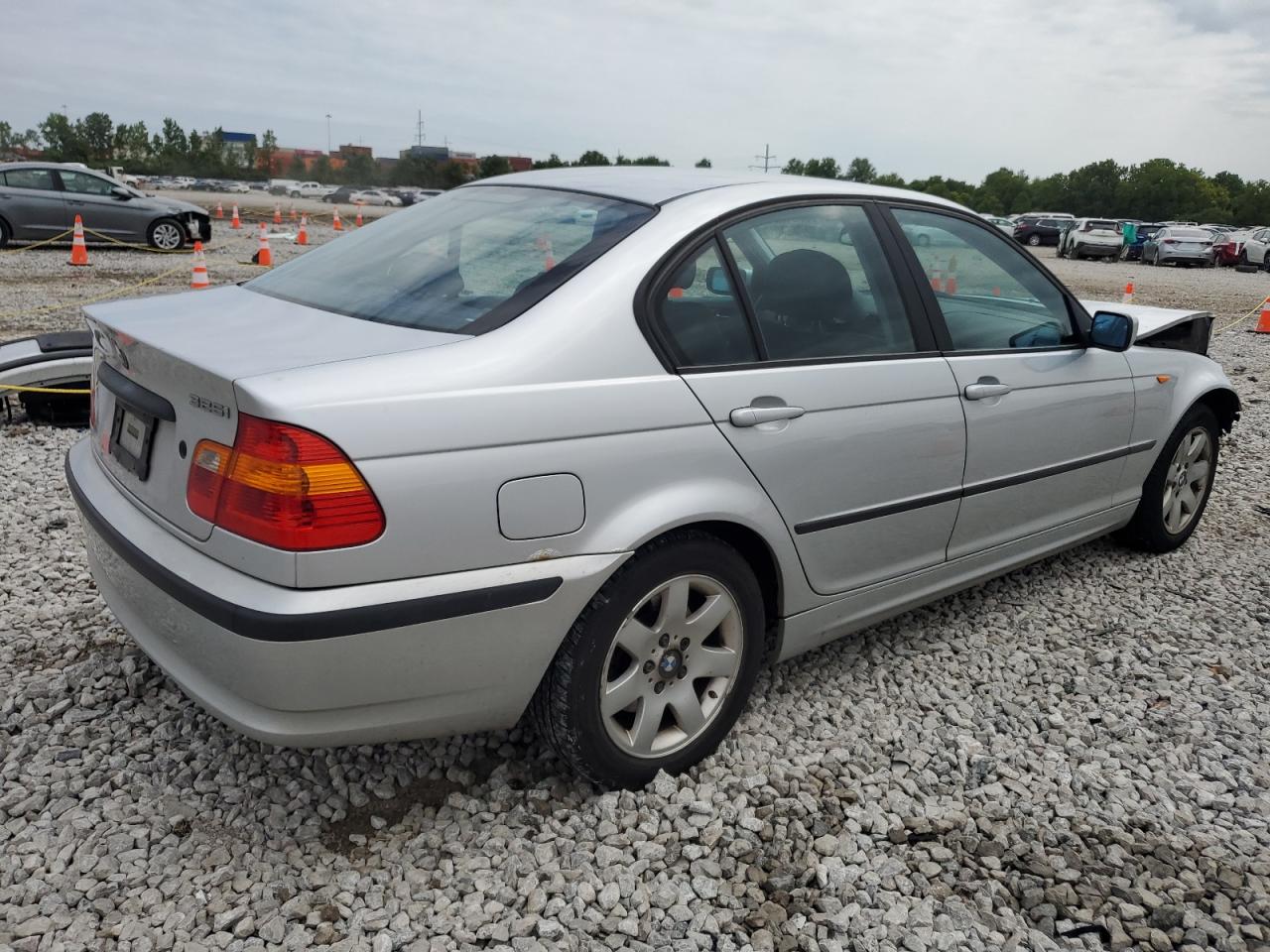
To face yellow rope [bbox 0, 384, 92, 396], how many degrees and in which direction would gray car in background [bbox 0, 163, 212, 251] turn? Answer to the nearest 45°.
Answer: approximately 90° to its right

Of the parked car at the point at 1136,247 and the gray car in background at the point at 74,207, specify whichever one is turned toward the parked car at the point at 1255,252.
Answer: the gray car in background

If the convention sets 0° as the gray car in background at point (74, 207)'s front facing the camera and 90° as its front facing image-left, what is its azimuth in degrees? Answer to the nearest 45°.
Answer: approximately 270°

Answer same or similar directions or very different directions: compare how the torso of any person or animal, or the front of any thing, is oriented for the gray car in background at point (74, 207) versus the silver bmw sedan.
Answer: same or similar directions

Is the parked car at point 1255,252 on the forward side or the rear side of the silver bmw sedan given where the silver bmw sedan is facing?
on the forward side

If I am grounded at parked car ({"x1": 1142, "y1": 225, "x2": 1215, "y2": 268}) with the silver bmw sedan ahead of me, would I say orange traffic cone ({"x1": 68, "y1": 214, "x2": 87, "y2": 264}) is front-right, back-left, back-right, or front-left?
front-right

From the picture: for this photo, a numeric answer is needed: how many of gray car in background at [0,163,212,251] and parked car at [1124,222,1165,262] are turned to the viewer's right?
1

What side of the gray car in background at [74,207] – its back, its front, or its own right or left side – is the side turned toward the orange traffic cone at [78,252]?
right

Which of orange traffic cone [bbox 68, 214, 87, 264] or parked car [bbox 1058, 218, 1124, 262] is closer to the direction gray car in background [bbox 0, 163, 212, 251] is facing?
the parked car

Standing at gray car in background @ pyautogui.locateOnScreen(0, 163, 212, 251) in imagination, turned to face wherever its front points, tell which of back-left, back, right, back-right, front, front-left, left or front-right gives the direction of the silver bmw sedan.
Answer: right

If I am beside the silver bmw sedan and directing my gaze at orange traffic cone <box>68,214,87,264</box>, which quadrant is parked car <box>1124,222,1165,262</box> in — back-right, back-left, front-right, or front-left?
front-right

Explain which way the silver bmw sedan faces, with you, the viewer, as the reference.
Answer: facing away from the viewer and to the right of the viewer
